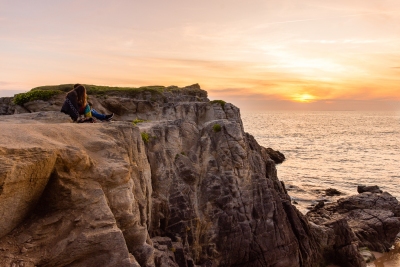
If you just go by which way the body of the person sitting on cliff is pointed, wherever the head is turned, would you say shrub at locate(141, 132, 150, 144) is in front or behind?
in front

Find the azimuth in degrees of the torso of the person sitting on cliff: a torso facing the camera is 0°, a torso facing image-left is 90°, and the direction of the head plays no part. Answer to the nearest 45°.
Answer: approximately 270°

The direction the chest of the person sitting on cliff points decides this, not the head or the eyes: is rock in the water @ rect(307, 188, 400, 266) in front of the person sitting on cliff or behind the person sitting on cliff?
in front

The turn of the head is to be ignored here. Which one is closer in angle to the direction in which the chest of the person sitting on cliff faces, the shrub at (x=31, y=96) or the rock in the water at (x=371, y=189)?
the rock in the water

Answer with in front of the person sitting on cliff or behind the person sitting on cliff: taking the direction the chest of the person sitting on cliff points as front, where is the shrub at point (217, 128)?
in front

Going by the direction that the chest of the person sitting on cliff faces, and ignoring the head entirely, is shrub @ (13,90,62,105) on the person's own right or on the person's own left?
on the person's own left

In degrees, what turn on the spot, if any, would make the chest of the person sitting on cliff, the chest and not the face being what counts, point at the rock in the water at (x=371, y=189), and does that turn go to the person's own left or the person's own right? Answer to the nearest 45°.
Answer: approximately 45° to the person's own left
